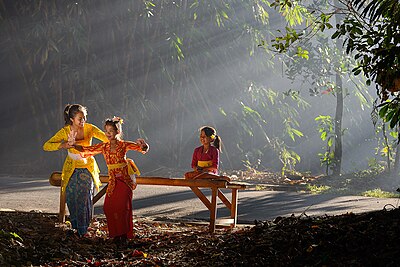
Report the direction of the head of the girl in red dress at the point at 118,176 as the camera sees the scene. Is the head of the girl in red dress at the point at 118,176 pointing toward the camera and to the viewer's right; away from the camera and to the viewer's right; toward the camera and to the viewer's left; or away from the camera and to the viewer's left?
toward the camera and to the viewer's left

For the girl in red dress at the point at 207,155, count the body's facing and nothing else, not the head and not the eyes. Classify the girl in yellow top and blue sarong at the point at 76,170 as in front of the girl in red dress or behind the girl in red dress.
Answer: in front

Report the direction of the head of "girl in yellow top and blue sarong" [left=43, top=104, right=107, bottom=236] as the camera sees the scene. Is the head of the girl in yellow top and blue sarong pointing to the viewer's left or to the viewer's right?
to the viewer's right

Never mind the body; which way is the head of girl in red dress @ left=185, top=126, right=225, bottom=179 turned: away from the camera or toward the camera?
toward the camera

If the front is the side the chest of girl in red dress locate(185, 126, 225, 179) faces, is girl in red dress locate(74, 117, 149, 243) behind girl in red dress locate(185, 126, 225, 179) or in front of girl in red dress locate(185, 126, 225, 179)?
in front
